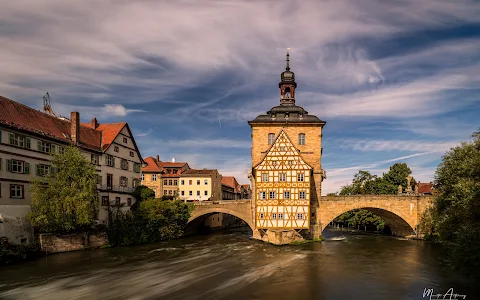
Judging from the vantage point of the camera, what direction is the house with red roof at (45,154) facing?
facing the viewer and to the right of the viewer

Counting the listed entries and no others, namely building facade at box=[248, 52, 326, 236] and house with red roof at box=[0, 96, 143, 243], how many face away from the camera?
0

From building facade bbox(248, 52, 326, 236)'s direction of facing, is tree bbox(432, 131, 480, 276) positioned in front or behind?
in front

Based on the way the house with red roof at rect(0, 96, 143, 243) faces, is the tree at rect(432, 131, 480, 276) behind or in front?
in front

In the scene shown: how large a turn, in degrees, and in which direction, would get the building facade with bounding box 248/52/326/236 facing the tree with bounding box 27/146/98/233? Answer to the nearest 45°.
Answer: approximately 45° to its right

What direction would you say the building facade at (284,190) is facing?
toward the camera
